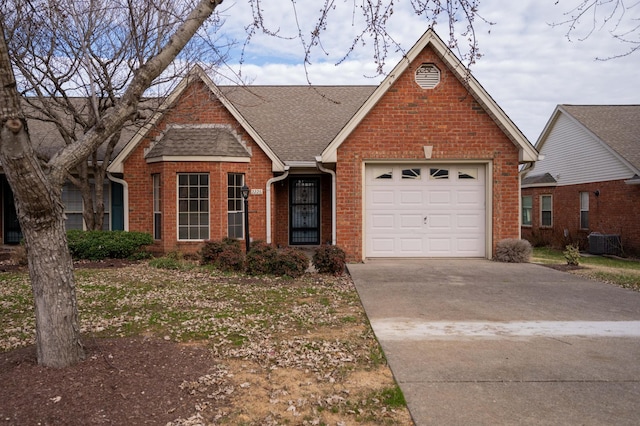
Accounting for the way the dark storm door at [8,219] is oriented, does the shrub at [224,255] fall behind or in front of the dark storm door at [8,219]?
in front

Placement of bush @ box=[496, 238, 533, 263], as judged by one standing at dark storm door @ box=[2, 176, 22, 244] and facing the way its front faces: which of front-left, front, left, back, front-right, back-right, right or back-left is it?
front-left

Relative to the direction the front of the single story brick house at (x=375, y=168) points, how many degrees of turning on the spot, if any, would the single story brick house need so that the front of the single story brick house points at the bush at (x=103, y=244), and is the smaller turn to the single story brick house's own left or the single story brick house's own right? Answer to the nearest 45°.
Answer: approximately 90° to the single story brick house's own right

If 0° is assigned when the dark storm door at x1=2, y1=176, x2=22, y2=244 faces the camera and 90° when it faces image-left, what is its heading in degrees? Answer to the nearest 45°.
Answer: approximately 0°

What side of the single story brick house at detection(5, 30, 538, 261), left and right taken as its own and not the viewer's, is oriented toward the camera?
front

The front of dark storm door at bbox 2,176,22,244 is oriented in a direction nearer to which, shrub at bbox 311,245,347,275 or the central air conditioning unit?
the shrub

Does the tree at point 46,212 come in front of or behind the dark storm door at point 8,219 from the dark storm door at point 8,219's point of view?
in front

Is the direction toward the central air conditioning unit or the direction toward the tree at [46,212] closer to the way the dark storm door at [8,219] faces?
the tree

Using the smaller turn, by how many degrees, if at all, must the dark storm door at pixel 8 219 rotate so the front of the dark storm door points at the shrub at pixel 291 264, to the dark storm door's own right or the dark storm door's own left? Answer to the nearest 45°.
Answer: approximately 45° to the dark storm door's own left

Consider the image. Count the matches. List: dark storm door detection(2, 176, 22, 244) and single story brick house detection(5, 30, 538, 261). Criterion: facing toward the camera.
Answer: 2
